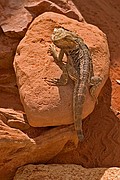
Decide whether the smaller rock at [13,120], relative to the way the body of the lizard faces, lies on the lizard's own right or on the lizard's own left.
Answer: on the lizard's own left

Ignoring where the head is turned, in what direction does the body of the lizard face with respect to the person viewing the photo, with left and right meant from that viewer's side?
facing away from the viewer and to the left of the viewer
